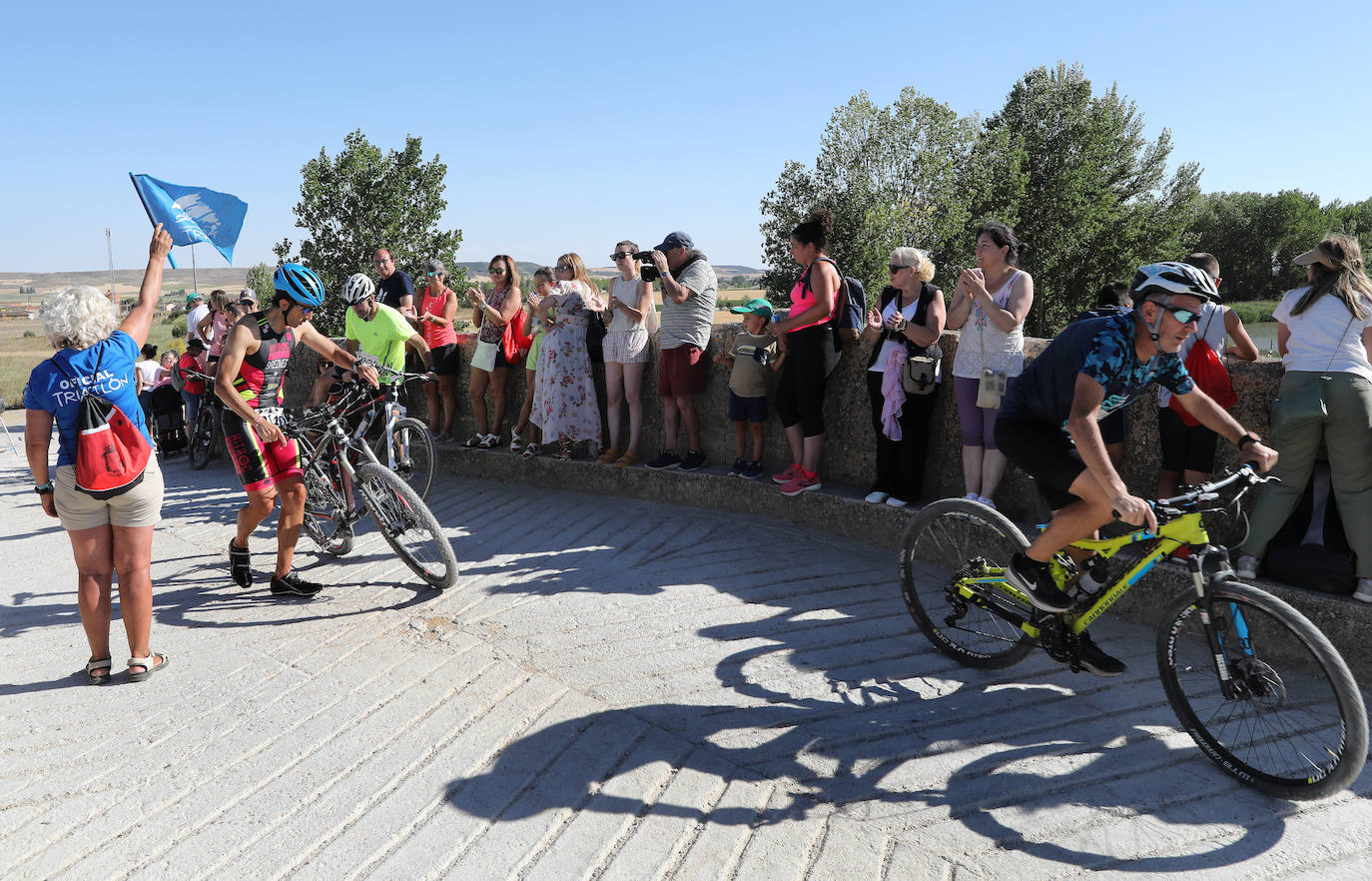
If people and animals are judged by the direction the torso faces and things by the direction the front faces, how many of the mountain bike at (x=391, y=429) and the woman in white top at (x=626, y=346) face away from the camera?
0

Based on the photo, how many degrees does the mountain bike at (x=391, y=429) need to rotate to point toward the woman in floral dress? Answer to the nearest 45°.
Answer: approximately 45° to its left

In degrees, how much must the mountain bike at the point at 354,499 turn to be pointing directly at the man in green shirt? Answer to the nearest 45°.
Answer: approximately 135° to its left

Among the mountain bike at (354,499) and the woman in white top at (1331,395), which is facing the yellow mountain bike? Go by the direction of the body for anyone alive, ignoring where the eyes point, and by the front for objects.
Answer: the mountain bike

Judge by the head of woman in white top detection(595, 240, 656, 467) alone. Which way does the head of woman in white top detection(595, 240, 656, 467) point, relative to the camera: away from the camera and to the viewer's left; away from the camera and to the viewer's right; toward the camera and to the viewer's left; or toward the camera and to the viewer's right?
toward the camera and to the viewer's left

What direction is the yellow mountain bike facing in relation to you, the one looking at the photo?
facing the viewer and to the right of the viewer

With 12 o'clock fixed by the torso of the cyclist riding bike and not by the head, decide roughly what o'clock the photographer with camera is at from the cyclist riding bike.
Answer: The photographer with camera is roughly at 6 o'clock from the cyclist riding bike.

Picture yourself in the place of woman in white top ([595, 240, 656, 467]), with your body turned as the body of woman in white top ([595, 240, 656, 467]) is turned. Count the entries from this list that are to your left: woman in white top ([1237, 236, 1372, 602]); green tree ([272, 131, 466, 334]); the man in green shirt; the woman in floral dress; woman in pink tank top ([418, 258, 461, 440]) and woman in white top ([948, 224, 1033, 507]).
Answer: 2

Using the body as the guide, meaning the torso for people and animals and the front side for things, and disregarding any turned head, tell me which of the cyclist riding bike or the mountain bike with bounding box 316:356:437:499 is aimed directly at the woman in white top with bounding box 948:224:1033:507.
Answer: the mountain bike
